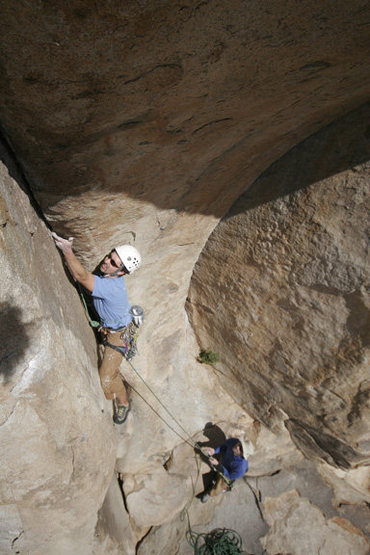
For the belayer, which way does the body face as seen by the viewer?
to the viewer's left

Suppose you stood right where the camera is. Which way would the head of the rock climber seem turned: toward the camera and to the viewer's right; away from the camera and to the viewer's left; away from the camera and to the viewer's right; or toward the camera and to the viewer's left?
toward the camera and to the viewer's left
